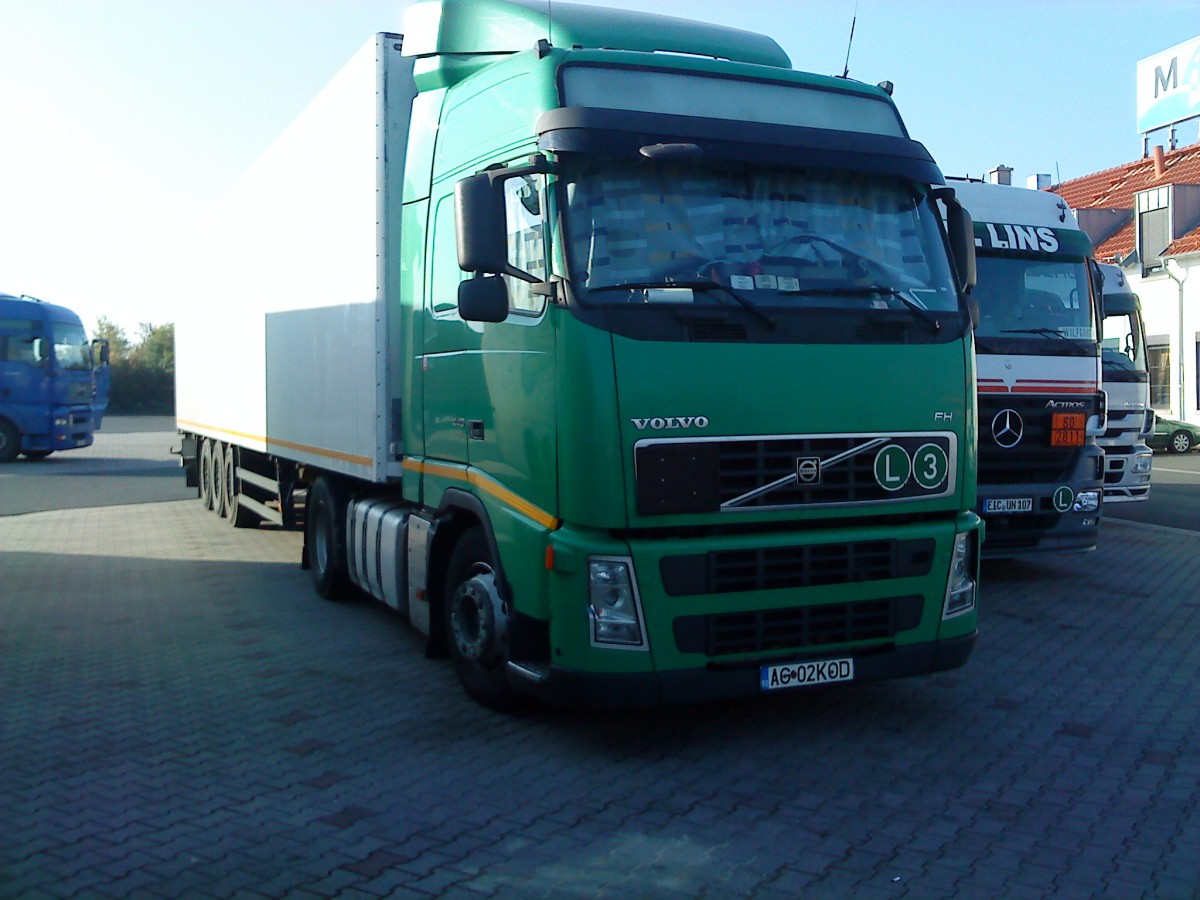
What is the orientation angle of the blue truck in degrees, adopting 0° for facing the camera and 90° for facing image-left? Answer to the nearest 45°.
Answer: approximately 315°

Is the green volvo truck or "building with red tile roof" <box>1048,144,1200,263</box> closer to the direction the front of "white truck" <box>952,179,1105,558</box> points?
the green volvo truck

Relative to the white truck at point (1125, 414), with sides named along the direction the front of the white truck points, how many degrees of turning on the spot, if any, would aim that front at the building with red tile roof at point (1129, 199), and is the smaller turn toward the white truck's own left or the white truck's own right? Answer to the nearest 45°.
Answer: approximately 180°

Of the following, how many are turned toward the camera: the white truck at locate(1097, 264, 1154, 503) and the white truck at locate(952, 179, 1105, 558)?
2

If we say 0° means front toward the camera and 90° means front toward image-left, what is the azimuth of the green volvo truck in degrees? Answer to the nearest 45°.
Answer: approximately 315°

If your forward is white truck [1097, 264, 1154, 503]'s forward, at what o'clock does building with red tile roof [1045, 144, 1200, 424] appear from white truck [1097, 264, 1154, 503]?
The building with red tile roof is roughly at 6 o'clock from the white truck.

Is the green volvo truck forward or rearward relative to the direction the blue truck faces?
forward

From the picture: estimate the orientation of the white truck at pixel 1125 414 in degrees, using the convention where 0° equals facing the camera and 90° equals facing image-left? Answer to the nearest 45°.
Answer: approximately 0°

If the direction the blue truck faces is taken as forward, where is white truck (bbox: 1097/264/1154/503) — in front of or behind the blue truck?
in front
